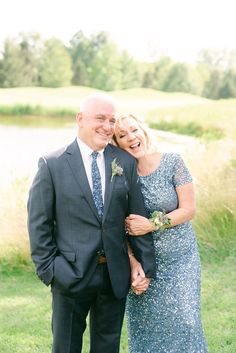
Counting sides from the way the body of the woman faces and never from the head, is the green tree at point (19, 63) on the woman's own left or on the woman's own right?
on the woman's own right

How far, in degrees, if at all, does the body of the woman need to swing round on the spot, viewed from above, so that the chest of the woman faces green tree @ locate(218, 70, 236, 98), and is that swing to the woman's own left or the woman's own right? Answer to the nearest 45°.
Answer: approximately 135° to the woman's own right

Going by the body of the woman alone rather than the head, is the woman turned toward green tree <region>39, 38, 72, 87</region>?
no

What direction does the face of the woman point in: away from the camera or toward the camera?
toward the camera

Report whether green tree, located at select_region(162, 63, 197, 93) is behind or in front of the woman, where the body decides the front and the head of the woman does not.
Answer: behind

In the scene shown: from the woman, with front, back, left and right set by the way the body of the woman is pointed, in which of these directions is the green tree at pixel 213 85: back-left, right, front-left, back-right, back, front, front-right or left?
back-right

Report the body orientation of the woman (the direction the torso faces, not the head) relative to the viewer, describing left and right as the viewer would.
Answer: facing the viewer and to the left of the viewer

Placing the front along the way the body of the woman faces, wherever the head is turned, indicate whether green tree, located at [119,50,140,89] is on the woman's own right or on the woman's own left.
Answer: on the woman's own right
